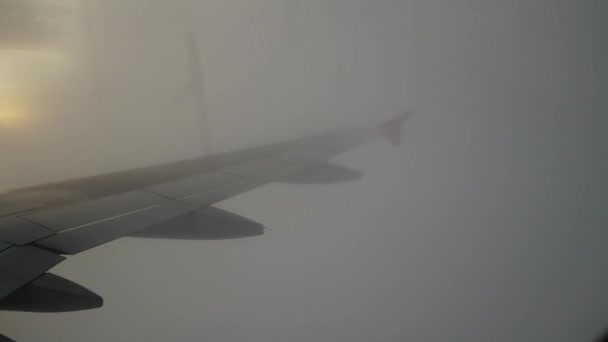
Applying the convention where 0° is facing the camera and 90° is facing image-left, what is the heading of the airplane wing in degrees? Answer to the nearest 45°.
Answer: approximately 90°
